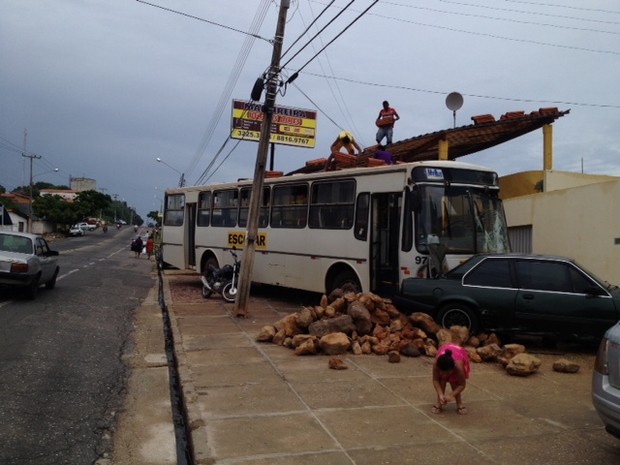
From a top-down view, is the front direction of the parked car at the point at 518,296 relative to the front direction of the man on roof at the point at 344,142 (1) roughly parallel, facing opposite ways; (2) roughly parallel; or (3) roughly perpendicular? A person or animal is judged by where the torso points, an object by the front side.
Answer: roughly perpendicular

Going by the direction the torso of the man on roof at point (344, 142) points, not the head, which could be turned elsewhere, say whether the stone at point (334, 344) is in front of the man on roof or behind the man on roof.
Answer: in front

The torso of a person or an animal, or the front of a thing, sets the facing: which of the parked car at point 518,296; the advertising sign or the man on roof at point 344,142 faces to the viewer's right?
the parked car

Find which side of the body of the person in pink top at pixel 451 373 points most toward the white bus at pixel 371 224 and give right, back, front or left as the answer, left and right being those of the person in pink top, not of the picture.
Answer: back

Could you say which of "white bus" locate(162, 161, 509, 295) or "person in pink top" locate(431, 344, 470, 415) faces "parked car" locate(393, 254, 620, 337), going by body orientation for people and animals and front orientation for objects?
the white bus

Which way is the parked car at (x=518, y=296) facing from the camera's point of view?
to the viewer's right

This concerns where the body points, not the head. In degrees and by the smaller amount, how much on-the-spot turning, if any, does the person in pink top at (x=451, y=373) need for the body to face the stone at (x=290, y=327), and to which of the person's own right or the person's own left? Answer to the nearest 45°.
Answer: approximately 135° to the person's own right

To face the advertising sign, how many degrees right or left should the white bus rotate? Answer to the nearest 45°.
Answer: approximately 135° to its left
